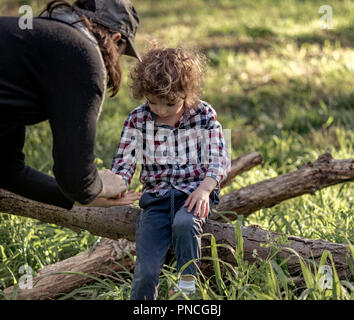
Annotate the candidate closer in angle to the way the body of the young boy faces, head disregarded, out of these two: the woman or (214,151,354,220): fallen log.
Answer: the woman

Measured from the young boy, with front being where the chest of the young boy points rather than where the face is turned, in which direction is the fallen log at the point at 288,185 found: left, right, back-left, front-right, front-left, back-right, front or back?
back-left

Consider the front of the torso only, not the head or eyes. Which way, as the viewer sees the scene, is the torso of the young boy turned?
toward the camera
